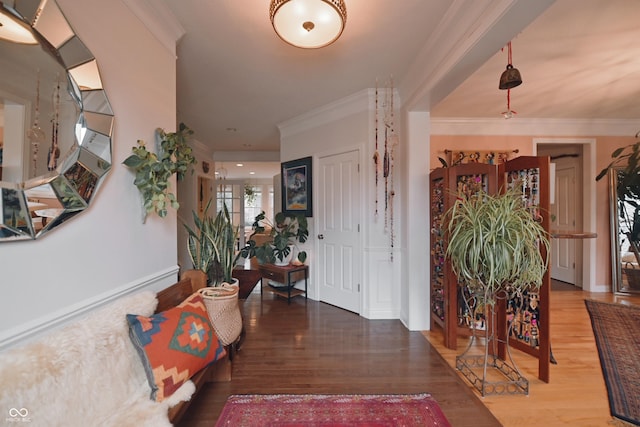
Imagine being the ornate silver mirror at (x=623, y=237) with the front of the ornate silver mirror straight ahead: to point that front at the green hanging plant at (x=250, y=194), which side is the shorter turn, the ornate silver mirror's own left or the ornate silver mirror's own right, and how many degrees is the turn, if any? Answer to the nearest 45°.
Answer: approximately 90° to the ornate silver mirror's own right

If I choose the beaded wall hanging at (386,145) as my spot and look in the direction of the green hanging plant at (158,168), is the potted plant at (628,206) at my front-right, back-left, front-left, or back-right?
back-left

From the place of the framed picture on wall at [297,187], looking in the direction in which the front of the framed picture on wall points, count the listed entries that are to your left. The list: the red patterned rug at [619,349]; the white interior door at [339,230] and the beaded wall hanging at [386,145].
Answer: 3

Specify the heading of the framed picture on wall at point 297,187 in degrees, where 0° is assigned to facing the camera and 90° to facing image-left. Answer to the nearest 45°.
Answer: approximately 45°

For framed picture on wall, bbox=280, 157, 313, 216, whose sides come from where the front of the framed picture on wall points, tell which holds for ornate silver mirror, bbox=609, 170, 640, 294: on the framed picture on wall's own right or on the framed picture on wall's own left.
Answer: on the framed picture on wall's own left
